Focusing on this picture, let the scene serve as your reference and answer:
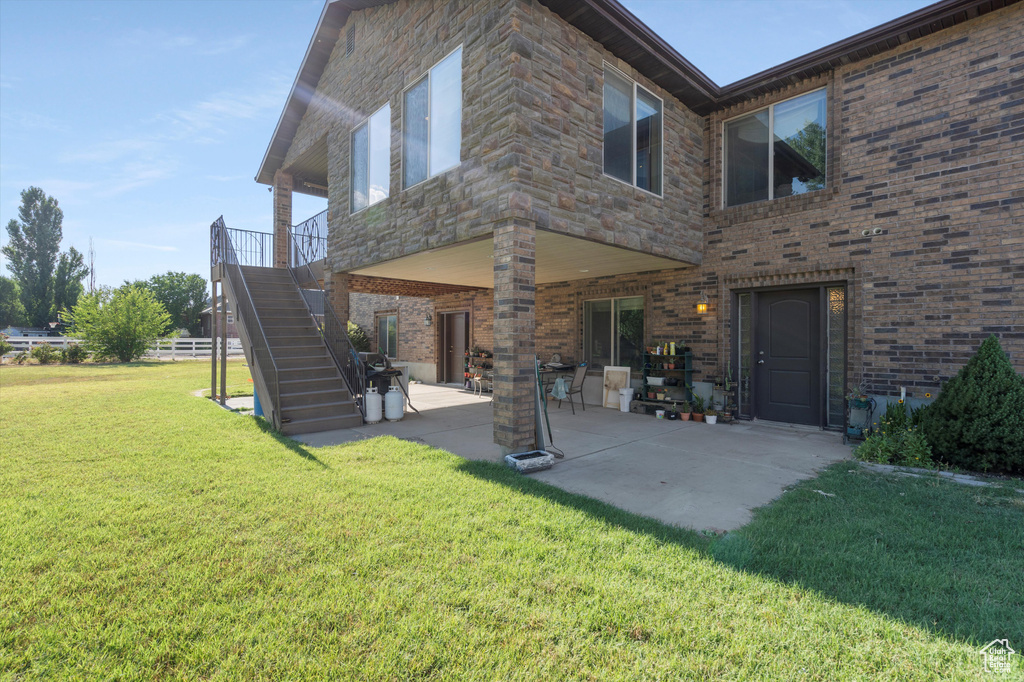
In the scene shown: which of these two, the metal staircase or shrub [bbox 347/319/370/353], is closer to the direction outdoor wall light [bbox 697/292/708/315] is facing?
the metal staircase

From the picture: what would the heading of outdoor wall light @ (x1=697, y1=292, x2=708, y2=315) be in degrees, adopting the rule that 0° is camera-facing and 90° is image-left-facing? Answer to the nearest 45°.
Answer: approximately 45°

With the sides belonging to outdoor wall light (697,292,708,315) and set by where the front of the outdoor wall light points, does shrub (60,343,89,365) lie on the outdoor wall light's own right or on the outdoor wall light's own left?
on the outdoor wall light's own right

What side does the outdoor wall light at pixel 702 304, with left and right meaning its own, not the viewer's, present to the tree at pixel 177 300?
right

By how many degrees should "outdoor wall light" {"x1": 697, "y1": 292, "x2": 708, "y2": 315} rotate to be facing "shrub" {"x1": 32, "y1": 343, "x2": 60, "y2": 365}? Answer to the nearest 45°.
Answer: approximately 45° to its right

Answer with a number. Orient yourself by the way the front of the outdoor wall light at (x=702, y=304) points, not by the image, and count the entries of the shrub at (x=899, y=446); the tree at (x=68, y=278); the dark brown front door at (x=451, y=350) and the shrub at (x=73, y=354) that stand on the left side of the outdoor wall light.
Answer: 1

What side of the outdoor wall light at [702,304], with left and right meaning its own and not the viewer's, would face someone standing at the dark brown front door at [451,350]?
right

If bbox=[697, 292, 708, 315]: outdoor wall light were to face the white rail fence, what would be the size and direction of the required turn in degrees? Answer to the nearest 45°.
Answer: approximately 45° to its right

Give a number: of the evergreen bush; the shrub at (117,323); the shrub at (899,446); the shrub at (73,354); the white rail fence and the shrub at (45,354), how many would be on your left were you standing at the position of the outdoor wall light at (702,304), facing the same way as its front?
2

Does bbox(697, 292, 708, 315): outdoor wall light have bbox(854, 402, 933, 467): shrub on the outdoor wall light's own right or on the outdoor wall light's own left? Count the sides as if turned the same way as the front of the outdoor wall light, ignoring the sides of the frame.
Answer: on the outdoor wall light's own left

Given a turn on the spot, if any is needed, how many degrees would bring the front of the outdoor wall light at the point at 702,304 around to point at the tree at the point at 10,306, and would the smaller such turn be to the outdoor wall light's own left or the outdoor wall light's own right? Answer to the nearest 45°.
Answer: approximately 45° to the outdoor wall light's own right

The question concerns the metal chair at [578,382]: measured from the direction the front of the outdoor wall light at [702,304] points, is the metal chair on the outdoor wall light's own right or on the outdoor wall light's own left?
on the outdoor wall light's own right

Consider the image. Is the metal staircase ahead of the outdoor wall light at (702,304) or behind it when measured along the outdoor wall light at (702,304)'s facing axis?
ahead
